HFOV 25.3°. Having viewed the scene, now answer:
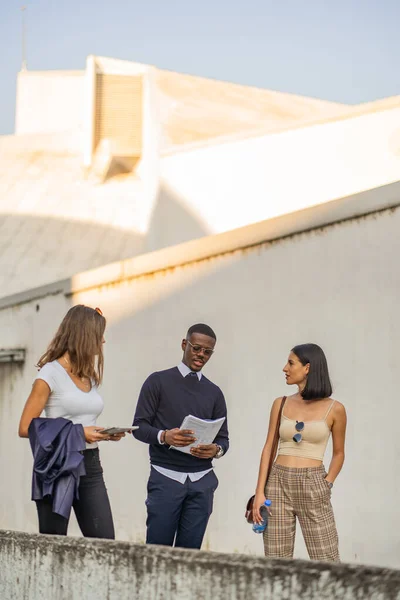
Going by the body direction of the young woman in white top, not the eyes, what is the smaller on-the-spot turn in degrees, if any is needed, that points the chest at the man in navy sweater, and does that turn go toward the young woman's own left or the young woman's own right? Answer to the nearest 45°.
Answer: approximately 90° to the young woman's own left

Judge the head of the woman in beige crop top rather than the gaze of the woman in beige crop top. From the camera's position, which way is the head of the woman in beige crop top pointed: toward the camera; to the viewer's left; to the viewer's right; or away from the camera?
to the viewer's left

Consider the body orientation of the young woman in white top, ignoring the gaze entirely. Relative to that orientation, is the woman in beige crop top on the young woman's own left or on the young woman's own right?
on the young woman's own left

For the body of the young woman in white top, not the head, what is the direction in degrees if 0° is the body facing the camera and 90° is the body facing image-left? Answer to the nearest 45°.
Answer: approximately 315°

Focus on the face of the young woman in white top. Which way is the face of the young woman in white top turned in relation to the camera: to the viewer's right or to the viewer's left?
to the viewer's right
